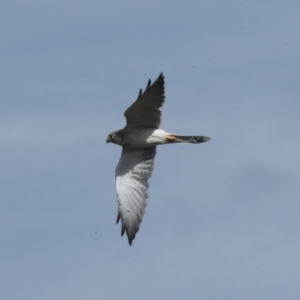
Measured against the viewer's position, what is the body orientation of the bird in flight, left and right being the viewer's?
facing to the left of the viewer
